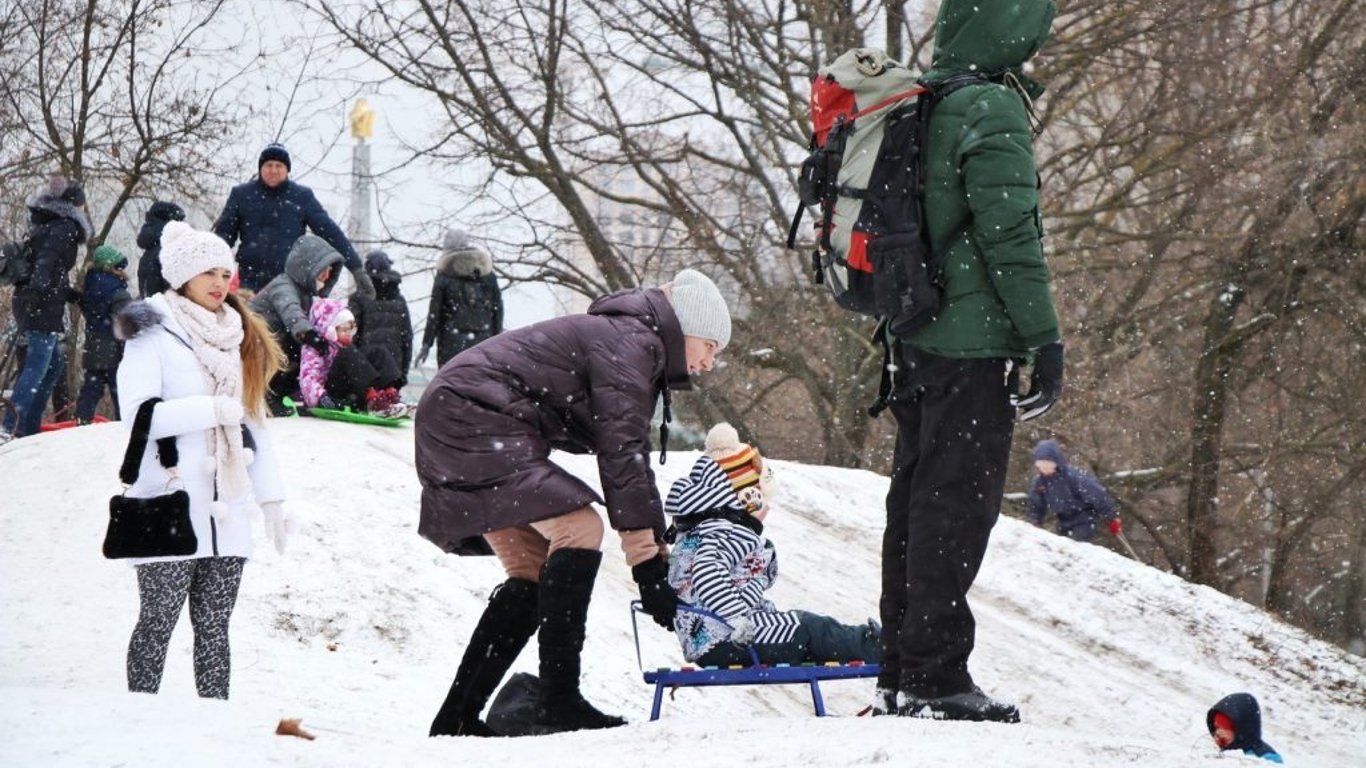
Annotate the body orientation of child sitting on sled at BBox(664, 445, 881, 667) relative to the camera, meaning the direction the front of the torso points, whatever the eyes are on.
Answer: to the viewer's right

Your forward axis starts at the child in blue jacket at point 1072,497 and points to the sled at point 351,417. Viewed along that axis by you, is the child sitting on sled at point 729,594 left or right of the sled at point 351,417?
left

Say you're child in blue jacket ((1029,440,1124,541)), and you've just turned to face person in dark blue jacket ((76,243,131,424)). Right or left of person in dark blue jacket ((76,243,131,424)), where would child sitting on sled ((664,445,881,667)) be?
left

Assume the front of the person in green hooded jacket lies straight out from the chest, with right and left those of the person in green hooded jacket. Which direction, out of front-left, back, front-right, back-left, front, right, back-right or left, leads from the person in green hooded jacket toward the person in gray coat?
back-left

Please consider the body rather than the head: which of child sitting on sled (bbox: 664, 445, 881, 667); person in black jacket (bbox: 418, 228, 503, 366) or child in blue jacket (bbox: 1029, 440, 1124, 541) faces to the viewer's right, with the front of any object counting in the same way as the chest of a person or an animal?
the child sitting on sled

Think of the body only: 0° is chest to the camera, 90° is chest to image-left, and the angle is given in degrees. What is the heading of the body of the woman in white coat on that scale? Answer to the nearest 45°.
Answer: approximately 315°

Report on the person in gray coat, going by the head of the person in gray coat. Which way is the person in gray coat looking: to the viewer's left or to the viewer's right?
to the viewer's right

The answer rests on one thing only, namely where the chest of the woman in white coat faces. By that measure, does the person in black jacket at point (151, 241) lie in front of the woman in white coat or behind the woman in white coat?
behind

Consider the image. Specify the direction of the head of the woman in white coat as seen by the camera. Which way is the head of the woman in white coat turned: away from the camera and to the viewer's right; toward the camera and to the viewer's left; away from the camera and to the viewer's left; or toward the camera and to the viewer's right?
toward the camera and to the viewer's right

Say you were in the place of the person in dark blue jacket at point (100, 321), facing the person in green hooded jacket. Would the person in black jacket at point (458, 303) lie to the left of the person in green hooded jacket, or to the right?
left

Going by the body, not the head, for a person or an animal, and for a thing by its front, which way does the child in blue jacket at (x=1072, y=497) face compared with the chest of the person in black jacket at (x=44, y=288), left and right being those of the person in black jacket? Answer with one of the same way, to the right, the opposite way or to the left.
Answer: the opposite way

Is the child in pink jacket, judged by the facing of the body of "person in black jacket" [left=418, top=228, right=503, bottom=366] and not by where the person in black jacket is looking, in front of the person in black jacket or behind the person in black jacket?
behind

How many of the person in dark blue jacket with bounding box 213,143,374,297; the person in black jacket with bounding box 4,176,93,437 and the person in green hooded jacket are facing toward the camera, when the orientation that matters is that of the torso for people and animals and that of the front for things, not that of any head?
1
